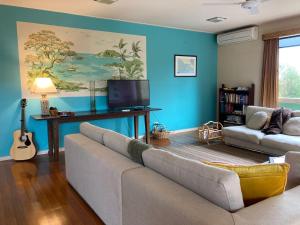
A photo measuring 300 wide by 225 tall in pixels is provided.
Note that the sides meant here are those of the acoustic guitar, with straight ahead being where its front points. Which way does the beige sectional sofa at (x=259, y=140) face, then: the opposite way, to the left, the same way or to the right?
to the right

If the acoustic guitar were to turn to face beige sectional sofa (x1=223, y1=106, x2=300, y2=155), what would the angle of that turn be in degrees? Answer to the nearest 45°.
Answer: approximately 45° to its left

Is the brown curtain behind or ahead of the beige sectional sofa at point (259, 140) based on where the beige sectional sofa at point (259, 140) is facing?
behind

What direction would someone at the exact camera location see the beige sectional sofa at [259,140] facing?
facing the viewer and to the left of the viewer

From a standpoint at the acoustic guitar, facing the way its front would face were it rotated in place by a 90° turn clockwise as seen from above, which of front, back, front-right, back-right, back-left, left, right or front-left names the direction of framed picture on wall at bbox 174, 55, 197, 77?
back

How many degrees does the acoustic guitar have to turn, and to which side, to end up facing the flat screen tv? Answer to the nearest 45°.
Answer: approximately 90° to its left

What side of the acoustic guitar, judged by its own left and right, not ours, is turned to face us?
front

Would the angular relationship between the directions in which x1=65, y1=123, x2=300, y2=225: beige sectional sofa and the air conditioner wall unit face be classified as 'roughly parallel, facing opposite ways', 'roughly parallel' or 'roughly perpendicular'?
roughly parallel, facing opposite ways

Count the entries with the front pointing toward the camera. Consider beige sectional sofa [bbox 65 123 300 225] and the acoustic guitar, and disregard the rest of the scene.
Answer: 1

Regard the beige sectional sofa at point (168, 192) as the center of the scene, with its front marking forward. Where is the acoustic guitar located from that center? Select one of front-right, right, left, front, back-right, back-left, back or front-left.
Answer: left

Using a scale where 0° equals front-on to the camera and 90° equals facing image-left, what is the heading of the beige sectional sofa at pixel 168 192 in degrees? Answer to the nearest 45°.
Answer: approximately 225°

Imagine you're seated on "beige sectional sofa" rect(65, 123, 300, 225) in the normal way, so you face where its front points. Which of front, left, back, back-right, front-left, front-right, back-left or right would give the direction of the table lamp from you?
left

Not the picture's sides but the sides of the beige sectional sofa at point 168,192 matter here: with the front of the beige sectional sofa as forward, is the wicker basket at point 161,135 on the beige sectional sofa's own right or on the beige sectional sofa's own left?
on the beige sectional sofa's own left
